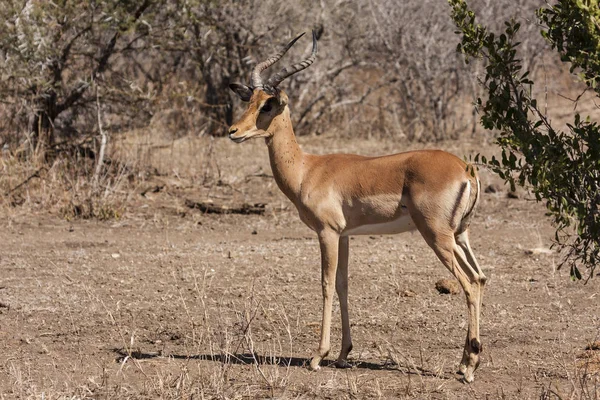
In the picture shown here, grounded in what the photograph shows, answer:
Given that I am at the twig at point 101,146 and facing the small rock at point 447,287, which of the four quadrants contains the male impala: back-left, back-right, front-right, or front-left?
front-right

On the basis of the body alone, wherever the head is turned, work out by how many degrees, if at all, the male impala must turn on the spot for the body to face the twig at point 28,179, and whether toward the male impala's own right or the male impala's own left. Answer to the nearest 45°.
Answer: approximately 45° to the male impala's own right

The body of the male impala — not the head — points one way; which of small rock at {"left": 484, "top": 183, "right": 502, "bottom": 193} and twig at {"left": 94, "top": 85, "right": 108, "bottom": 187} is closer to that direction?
the twig

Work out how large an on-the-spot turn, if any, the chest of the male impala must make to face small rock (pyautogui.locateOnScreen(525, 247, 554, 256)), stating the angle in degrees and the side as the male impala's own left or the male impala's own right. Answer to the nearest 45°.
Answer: approximately 135° to the male impala's own right

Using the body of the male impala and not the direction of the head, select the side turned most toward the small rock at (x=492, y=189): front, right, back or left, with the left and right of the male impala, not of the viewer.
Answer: right

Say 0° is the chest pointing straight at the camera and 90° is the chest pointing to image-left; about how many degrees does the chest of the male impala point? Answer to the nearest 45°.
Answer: approximately 90°

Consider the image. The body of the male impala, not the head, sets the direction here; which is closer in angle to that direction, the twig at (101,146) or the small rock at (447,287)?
the twig

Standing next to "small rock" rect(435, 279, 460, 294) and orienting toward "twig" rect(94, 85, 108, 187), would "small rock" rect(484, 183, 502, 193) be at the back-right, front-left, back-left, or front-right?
front-right

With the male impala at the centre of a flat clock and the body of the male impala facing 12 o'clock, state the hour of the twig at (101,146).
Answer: The twig is roughly at 2 o'clock from the male impala.

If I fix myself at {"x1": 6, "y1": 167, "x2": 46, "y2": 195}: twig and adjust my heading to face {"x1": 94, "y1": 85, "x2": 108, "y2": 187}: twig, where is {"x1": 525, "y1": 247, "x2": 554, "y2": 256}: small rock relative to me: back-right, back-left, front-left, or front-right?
front-right

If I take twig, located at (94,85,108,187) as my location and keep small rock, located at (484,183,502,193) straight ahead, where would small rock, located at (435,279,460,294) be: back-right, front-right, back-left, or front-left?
front-right

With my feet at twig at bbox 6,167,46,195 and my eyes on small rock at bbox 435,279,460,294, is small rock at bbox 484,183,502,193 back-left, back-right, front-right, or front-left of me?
front-left

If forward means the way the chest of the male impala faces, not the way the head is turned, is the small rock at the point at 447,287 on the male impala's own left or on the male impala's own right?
on the male impala's own right
